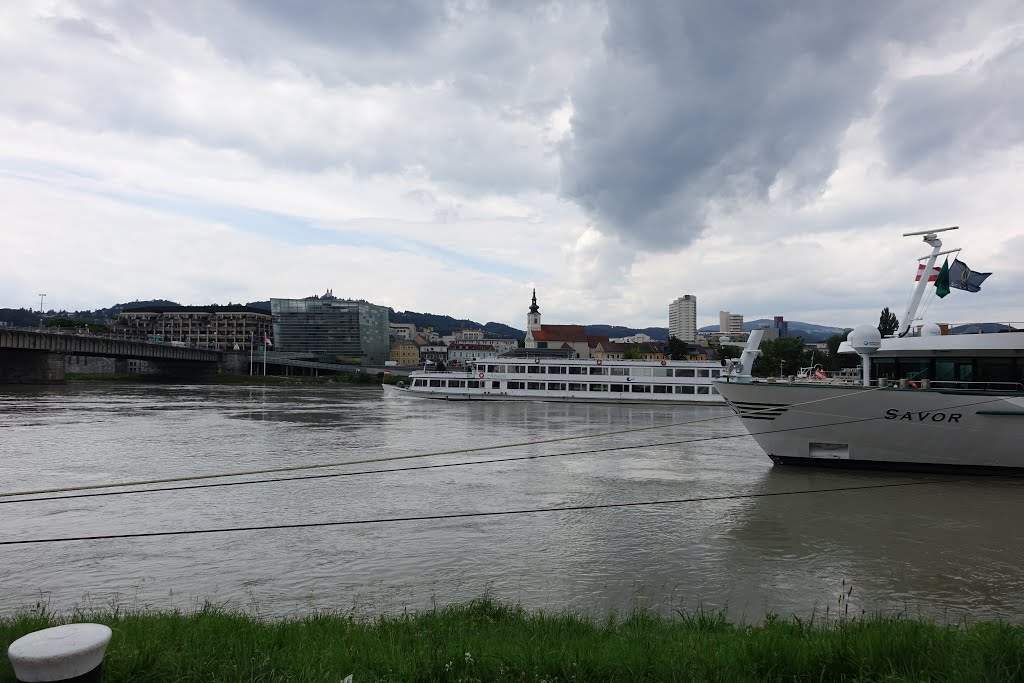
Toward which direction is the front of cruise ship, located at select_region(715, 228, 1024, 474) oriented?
to the viewer's left

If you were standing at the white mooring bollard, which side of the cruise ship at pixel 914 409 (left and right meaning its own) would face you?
left
